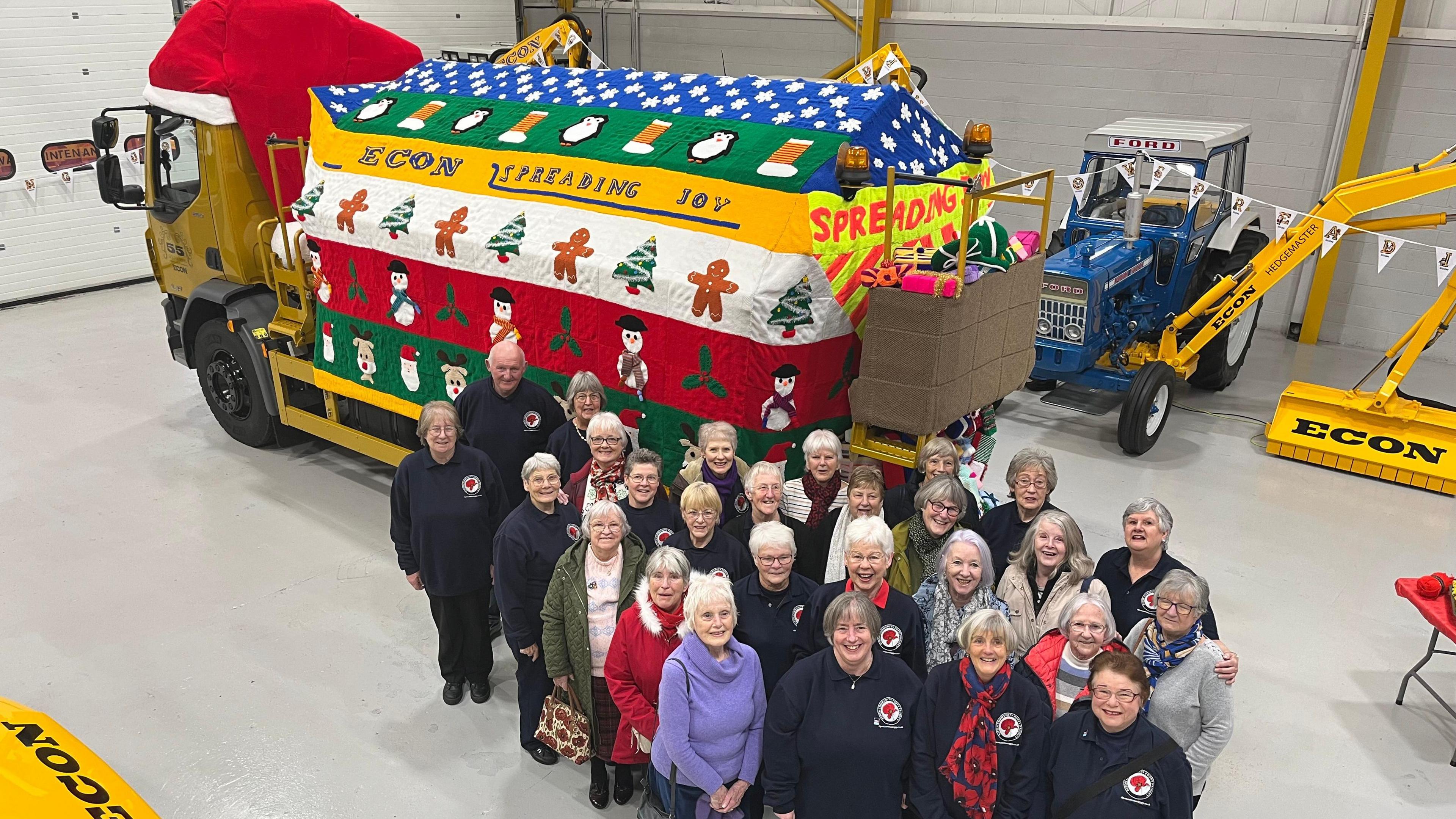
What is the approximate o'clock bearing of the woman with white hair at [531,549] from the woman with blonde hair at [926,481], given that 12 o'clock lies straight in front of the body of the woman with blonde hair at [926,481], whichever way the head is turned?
the woman with white hair at [531,549] is roughly at 2 o'clock from the woman with blonde hair at [926,481].

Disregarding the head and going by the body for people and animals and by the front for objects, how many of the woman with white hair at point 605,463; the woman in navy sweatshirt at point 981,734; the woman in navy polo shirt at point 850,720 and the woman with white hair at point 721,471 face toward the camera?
4

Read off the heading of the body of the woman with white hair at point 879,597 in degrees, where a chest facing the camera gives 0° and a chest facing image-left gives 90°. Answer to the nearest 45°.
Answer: approximately 0°

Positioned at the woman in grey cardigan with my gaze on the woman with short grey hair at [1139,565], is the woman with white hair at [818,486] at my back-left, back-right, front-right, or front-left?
front-left

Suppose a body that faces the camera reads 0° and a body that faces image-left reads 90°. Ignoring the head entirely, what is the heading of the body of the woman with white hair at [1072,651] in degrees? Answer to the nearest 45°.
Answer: approximately 0°

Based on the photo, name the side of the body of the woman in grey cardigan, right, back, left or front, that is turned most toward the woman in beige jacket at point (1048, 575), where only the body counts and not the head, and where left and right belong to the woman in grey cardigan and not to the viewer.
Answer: right

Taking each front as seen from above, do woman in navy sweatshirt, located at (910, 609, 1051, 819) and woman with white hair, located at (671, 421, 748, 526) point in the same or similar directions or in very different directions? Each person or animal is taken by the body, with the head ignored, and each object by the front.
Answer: same or similar directions

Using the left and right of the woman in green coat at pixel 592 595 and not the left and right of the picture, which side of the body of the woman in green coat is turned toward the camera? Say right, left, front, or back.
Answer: front

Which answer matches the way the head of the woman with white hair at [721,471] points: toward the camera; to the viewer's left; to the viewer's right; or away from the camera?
toward the camera

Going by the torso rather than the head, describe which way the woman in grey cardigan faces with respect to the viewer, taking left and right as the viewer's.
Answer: facing the viewer and to the left of the viewer

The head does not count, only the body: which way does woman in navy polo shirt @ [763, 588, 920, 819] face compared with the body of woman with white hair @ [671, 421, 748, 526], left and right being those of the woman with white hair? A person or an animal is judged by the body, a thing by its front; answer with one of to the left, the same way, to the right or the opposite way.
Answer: the same way

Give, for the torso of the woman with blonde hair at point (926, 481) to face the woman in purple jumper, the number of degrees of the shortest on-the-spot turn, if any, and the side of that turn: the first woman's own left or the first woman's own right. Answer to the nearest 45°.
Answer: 0° — they already face them

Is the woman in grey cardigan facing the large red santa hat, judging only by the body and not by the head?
no

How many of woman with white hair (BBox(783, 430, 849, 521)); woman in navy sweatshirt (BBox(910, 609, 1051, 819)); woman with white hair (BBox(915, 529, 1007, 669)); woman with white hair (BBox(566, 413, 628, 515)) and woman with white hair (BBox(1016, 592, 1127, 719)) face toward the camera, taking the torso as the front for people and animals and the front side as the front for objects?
5

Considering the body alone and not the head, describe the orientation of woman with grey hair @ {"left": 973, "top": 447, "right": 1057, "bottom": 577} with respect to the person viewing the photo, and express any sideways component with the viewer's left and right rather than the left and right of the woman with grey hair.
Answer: facing the viewer

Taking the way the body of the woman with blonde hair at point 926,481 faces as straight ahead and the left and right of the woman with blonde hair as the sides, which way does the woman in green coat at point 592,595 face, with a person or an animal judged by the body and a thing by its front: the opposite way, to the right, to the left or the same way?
the same way

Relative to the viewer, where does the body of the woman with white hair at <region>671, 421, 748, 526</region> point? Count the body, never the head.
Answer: toward the camera

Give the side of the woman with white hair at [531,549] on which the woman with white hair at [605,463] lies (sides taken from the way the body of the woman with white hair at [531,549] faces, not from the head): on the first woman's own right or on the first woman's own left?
on the first woman's own left

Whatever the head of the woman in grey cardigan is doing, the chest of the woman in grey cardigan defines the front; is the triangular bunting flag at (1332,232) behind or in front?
behind
